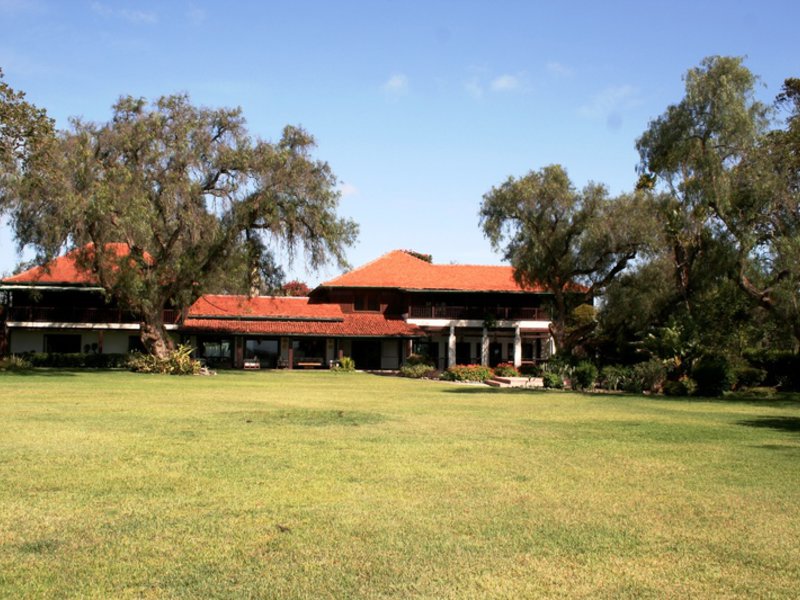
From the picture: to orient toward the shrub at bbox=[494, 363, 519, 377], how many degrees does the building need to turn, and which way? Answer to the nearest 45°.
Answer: approximately 45° to its left

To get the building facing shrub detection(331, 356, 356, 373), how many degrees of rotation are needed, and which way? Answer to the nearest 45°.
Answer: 0° — it already faces it

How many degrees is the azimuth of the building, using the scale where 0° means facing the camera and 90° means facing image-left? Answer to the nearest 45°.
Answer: approximately 0°

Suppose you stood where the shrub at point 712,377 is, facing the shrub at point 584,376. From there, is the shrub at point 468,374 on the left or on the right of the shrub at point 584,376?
right

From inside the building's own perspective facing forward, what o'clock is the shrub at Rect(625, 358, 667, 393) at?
The shrub is roughly at 11 o'clock from the building.

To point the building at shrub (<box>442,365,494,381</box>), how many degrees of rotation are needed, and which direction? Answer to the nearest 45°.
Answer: approximately 45° to its left

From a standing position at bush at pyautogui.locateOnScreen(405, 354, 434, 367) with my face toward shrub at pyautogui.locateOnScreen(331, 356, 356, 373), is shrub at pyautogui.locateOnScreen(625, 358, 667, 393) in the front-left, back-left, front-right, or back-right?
back-left
